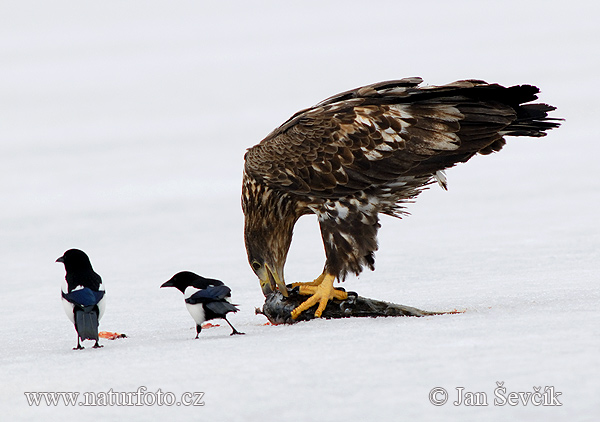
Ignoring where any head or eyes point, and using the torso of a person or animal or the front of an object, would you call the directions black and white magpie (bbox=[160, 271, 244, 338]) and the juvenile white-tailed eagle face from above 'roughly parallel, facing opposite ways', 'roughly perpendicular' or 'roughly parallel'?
roughly parallel

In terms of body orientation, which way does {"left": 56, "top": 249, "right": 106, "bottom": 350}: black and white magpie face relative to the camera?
away from the camera

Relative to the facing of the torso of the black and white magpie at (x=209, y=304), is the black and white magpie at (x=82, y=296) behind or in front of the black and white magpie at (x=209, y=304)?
in front

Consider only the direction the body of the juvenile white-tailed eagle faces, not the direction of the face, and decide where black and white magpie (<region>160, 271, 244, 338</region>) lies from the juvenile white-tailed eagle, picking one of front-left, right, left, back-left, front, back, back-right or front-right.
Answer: front-left

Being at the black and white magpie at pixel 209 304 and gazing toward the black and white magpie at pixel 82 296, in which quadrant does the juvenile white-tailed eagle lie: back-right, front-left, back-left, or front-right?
back-right

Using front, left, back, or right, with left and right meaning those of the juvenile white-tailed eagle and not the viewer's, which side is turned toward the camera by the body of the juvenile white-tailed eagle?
left

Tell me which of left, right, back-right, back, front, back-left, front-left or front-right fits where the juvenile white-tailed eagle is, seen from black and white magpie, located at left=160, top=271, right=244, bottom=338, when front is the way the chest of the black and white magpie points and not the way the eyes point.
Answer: back-right

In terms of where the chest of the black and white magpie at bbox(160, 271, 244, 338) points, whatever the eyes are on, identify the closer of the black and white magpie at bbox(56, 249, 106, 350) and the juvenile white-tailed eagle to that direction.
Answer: the black and white magpie

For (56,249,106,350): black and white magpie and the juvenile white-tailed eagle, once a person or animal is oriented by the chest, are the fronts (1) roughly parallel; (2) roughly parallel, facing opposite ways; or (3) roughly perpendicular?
roughly perpendicular

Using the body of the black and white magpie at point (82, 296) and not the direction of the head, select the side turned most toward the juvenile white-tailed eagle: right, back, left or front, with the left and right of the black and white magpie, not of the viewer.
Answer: right

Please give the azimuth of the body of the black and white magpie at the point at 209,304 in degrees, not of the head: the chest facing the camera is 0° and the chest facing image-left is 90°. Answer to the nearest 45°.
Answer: approximately 90°

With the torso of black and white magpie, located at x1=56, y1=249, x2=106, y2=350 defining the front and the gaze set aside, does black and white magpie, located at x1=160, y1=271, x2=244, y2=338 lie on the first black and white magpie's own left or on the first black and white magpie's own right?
on the first black and white magpie's own right

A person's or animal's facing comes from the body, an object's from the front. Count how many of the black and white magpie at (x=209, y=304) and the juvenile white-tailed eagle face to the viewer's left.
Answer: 2
